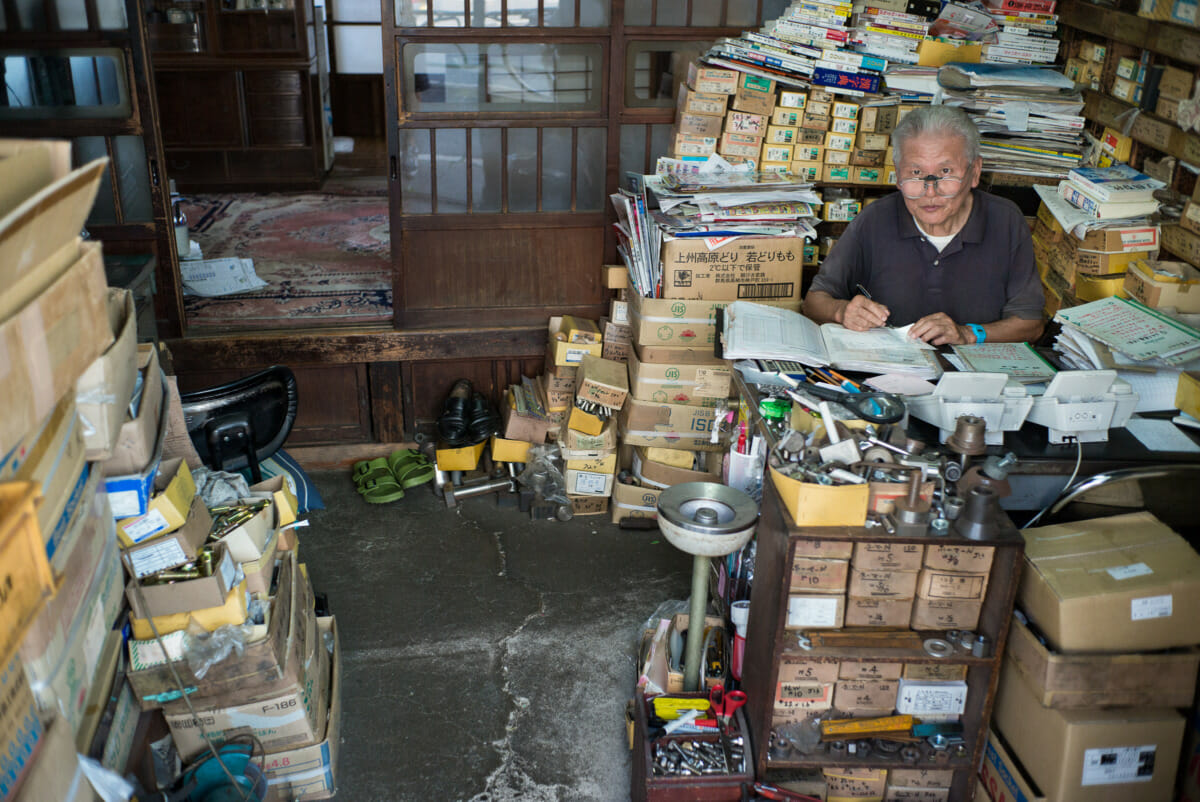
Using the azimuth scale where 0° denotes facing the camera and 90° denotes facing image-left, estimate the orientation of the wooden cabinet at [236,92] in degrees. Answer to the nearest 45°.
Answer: approximately 0°

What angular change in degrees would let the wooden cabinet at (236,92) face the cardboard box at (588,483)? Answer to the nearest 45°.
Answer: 0° — it already faces it

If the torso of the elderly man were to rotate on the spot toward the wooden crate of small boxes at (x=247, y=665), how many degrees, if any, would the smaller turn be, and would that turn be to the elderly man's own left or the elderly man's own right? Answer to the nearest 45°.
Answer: approximately 45° to the elderly man's own right

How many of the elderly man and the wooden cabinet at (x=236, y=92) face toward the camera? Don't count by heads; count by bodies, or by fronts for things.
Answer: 2

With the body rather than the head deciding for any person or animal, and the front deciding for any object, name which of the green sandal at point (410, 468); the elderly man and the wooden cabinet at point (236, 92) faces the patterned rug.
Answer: the wooden cabinet

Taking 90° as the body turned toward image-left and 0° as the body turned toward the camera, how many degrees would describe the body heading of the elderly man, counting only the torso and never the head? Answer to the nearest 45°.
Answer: approximately 0°

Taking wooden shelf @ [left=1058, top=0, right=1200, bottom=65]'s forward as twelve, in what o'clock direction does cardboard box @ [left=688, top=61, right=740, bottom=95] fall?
The cardboard box is roughly at 1 o'clock from the wooden shelf.

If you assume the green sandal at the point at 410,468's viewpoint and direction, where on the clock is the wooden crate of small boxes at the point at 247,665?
The wooden crate of small boxes is roughly at 11 o'clock from the green sandal.
